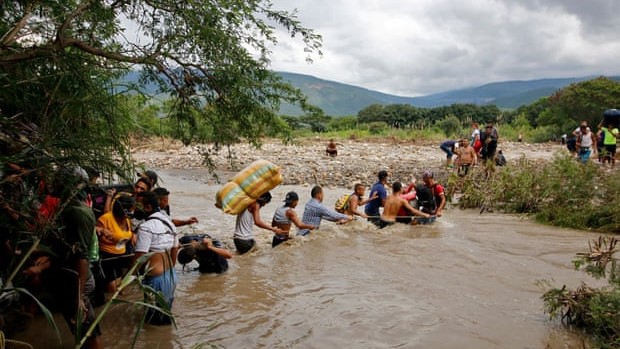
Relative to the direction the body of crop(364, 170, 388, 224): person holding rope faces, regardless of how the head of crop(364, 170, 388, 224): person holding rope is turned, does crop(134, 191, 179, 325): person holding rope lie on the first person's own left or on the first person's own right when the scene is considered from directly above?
on the first person's own right

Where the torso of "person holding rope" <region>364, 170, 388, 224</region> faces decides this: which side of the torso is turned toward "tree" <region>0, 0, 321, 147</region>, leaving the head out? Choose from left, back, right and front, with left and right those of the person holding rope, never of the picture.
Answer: back
